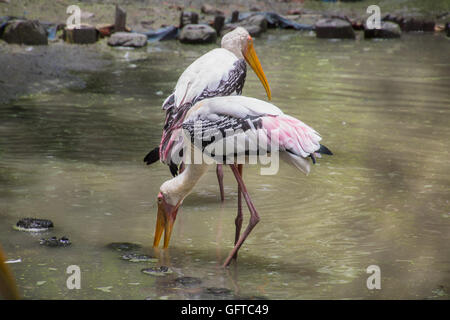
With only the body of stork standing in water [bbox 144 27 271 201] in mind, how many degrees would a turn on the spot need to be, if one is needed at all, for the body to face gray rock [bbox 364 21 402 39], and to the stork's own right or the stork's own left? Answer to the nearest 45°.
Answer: approximately 90° to the stork's own left

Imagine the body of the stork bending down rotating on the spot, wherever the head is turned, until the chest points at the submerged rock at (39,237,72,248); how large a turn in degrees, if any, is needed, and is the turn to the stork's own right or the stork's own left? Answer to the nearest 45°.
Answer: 0° — it already faces it

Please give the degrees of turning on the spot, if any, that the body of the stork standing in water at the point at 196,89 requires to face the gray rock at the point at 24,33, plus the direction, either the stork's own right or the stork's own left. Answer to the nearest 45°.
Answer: approximately 90° to the stork's own left

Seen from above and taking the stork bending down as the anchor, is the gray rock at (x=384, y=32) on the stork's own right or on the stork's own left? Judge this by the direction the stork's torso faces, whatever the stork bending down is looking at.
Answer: on the stork's own right

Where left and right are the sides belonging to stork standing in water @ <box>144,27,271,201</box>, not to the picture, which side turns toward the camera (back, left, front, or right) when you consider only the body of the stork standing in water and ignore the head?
right

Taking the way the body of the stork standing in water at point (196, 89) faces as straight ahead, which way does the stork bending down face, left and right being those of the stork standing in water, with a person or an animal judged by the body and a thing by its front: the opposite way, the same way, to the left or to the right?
the opposite way

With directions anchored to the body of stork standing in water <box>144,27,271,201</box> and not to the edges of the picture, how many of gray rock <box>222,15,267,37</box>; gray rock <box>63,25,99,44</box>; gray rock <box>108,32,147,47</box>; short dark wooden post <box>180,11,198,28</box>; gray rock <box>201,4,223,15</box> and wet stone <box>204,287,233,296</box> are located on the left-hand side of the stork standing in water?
5

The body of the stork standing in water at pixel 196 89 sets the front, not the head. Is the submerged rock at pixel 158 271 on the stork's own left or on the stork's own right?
on the stork's own right

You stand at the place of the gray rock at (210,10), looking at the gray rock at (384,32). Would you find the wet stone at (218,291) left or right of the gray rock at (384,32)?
right

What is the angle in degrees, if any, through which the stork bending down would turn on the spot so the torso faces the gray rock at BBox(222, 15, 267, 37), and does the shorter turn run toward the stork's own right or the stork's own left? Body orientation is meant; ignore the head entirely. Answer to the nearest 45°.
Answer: approximately 90° to the stork's own right

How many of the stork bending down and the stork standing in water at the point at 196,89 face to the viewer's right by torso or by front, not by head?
1

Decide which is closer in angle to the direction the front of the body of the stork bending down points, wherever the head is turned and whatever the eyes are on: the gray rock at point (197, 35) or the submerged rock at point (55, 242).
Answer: the submerged rock

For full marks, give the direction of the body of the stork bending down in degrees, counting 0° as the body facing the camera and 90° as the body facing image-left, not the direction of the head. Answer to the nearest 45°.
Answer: approximately 90°
